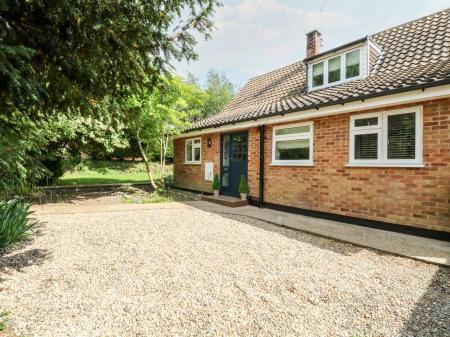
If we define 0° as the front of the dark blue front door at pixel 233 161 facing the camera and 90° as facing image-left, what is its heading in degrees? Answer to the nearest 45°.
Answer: approximately 45°

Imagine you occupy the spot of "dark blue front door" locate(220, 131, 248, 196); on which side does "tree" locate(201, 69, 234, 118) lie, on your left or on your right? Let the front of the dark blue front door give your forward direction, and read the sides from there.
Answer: on your right

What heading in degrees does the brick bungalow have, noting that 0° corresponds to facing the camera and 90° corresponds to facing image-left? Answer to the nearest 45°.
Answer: approximately 45°

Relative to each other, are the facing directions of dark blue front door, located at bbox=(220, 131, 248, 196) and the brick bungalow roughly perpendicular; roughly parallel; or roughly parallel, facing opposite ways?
roughly parallel

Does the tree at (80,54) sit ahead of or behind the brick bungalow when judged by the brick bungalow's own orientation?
ahead

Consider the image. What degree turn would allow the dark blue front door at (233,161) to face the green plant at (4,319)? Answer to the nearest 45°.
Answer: approximately 45° to its left

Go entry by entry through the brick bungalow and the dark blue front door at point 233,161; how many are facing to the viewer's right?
0

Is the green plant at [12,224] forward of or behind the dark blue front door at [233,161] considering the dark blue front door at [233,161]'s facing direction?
forward

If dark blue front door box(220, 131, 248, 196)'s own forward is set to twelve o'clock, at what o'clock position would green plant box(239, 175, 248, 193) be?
The green plant is roughly at 10 o'clock from the dark blue front door.

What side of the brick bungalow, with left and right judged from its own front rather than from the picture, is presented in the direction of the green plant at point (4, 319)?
front
